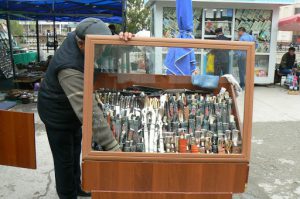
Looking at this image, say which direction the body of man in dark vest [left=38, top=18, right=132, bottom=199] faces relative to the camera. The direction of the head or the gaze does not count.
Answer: to the viewer's right

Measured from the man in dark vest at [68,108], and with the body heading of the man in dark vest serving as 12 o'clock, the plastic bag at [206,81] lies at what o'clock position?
The plastic bag is roughly at 12 o'clock from the man in dark vest.

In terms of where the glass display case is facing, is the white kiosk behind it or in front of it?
behind

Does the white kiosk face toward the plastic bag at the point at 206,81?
yes

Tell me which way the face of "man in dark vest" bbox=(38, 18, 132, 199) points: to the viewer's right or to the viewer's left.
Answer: to the viewer's right

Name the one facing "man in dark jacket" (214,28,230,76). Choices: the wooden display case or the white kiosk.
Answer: the white kiosk

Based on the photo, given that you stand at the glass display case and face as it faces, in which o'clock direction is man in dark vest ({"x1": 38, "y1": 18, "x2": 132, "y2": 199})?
The man in dark vest is roughly at 4 o'clock from the glass display case.

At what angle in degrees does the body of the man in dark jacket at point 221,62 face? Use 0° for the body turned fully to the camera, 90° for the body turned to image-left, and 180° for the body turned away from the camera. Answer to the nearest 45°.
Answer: approximately 180°

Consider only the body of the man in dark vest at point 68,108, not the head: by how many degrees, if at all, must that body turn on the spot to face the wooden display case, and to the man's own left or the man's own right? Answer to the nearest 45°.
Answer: approximately 45° to the man's own right

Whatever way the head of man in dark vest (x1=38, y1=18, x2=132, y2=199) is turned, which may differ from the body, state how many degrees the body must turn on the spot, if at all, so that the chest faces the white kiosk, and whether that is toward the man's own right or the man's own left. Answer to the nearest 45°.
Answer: approximately 45° to the man's own left

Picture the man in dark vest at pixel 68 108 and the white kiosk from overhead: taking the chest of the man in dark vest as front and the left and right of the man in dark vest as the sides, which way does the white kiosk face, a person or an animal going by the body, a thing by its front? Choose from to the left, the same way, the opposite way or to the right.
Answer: to the right
